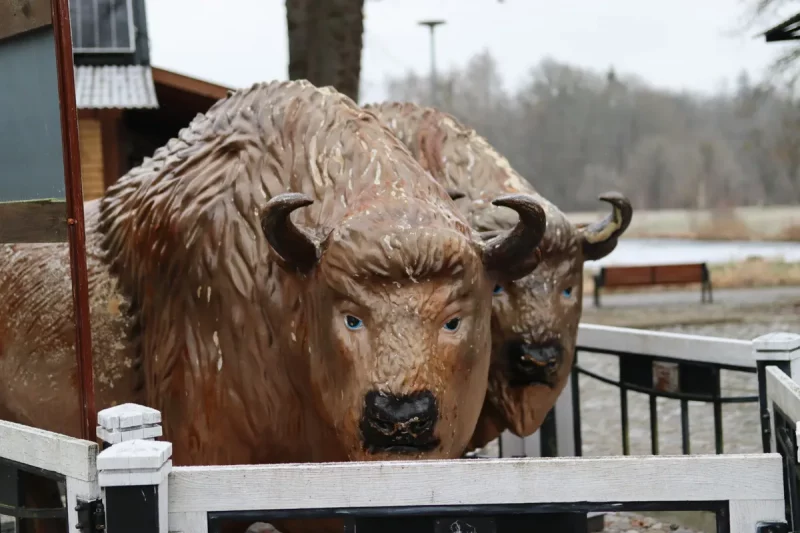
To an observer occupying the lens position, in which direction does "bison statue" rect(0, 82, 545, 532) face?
facing the viewer and to the right of the viewer

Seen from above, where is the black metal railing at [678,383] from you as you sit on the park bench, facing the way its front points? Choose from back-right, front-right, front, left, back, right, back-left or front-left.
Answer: back

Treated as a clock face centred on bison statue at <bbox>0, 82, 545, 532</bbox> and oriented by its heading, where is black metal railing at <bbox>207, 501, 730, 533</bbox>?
The black metal railing is roughly at 1 o'clock from the bison statue.

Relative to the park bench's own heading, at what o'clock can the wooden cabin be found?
The wooden cabin is roughly at 7 o'clock from the park bench.

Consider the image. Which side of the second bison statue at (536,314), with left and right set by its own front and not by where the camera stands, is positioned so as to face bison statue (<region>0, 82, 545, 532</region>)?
right

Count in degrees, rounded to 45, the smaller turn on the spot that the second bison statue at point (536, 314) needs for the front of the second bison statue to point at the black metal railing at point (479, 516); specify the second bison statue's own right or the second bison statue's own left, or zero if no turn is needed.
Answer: approximately 45° to the second bison statue's own right

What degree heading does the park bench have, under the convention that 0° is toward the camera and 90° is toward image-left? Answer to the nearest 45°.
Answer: approximately 180°

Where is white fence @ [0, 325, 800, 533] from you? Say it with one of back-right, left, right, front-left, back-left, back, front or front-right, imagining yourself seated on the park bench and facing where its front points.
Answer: back

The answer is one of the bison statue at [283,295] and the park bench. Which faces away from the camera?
the park bench

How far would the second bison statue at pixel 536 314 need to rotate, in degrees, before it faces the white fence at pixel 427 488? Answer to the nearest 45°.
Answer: approximately 45° to its right

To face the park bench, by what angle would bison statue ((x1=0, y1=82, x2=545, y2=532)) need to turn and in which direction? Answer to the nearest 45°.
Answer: approximately 90° to its left

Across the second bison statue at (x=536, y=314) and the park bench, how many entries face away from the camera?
1

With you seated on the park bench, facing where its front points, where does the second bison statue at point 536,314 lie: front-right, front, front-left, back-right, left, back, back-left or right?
back
